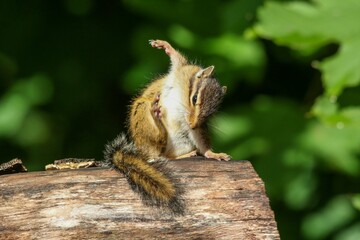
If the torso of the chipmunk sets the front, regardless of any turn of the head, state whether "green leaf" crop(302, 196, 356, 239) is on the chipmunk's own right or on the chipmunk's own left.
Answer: on the chipmunk's own left

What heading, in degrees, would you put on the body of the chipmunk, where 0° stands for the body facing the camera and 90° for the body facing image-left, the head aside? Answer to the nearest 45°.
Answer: approximately 315°
